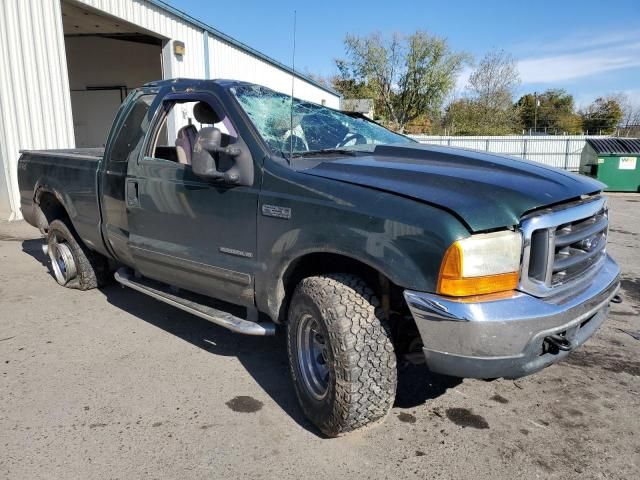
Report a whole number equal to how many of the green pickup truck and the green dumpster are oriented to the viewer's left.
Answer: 0

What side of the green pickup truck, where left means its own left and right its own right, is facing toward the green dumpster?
left

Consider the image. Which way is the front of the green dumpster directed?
toward the camera

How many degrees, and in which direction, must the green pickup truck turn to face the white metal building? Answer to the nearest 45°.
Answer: approximately 180°

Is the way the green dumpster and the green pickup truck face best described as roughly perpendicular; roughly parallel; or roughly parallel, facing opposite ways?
roughly perpendicular

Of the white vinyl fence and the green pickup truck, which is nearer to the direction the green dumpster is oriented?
the green pickup truck

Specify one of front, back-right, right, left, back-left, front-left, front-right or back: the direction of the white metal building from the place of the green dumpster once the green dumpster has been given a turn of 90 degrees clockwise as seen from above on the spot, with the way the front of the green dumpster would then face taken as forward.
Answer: front-left

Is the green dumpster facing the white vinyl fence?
no

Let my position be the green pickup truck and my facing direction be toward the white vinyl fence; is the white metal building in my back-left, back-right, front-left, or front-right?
front-left

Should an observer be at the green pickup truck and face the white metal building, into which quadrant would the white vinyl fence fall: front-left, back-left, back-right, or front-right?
front-right

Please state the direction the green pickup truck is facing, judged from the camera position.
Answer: facing the viewer and to the right of the viewer
